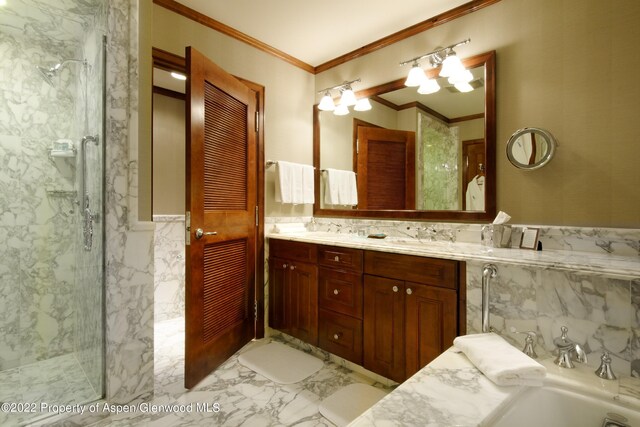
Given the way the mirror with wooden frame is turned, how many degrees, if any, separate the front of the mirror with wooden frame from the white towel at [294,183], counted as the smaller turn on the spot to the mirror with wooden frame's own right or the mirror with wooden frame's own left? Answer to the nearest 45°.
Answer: approximately 45° to the mirror with wooden frame's own right

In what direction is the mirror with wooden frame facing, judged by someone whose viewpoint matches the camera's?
facing the viewer and to the left of the viewer

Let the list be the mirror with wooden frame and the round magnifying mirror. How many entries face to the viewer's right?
0

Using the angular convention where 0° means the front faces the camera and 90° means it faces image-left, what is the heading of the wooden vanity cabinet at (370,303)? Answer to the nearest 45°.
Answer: approximately 45°

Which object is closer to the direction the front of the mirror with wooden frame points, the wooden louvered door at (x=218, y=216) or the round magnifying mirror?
the wooden louvered door

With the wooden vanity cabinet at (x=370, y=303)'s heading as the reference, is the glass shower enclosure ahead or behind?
ahead

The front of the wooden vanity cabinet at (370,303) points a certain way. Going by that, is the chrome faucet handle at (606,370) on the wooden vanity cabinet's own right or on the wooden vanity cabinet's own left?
on the wooden vanity cabinet's own left

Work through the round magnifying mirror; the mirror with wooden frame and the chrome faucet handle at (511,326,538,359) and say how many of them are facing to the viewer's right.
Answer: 0
